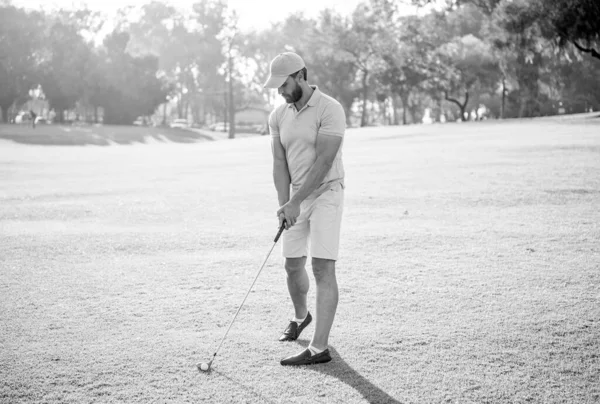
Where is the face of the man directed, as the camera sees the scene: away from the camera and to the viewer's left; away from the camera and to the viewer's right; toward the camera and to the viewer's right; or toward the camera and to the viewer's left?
toward the camera and to the viewer's left

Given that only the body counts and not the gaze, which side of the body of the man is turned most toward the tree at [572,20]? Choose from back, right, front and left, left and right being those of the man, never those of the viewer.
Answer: back
